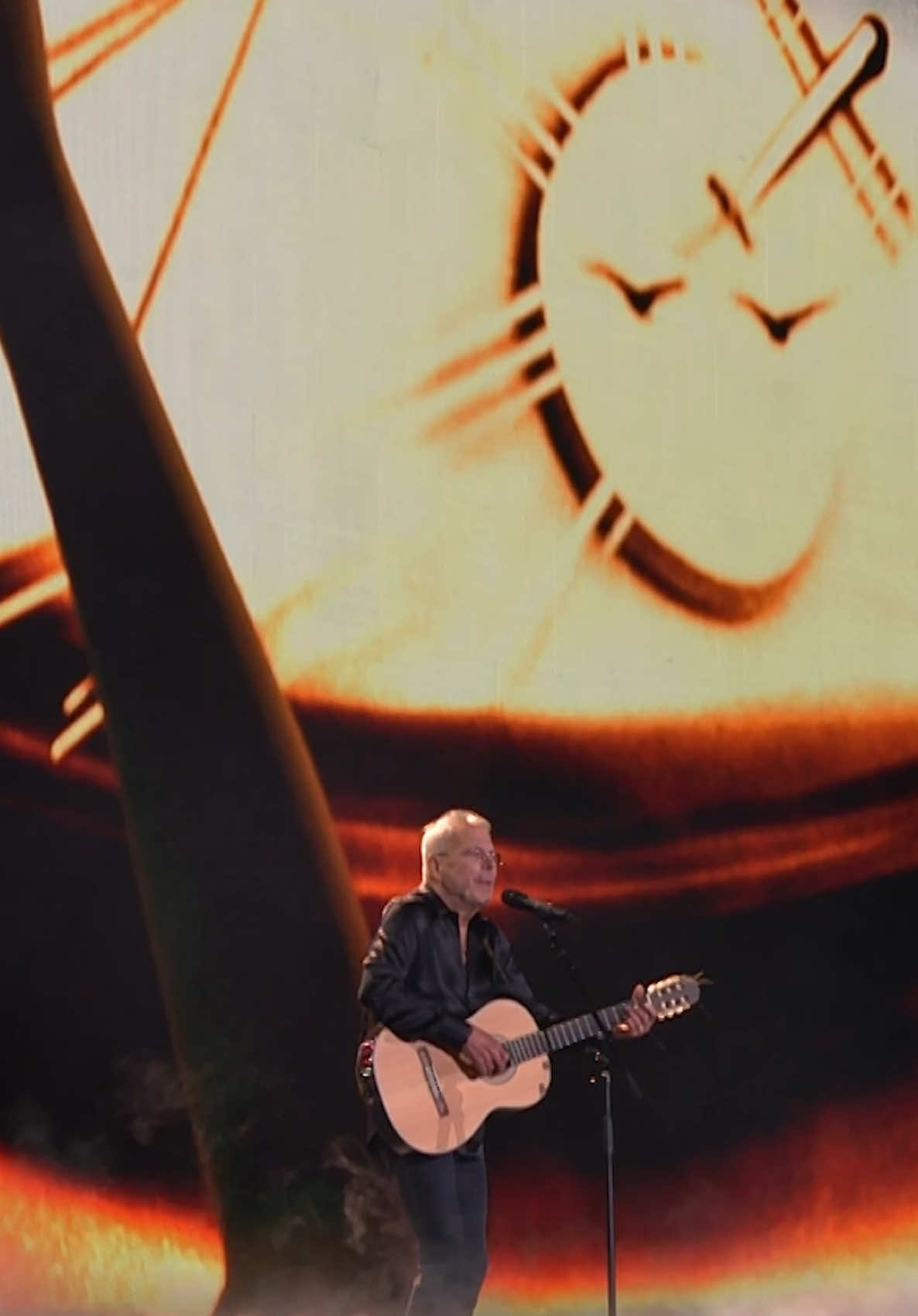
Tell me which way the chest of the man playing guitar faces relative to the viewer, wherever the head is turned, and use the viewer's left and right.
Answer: facing the viewer and to the right of the viewer

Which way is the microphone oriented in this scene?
to the viewer's left

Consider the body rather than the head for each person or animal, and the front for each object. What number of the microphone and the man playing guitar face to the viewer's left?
1

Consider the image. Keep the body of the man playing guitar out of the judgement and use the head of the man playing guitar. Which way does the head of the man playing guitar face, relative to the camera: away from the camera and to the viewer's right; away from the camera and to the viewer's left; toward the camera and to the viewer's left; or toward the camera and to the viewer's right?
toward the camera and to the viewer's right
